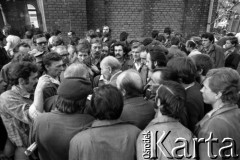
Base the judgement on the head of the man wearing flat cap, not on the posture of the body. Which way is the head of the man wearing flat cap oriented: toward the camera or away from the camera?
away from the camera

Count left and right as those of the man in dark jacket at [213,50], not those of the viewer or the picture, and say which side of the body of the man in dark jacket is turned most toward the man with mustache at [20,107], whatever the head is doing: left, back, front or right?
front

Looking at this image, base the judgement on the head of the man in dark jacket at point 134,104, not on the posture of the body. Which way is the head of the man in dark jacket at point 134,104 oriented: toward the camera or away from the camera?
away from the camera

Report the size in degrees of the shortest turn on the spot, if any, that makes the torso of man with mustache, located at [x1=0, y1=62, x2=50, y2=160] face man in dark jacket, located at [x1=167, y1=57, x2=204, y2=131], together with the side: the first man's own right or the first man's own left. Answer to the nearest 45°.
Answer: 0° — they already face them

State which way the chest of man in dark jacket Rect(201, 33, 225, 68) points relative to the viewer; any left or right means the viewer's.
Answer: facing the viewer and to the left of the viewer

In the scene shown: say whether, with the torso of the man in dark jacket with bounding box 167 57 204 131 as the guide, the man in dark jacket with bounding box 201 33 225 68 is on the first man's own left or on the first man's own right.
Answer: on the first man's own right

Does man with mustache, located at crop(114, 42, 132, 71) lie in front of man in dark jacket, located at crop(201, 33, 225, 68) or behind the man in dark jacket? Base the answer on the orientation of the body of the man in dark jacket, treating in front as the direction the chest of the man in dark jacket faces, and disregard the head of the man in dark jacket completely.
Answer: in front

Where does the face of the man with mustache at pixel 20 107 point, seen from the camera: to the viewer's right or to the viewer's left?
to the viewer's right

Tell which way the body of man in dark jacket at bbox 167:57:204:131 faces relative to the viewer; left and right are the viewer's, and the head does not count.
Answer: facing away from the viewer and to the left of the viewer

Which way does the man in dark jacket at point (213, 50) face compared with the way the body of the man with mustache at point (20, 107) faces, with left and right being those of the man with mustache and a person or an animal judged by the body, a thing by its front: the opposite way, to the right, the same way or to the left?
the opposite way

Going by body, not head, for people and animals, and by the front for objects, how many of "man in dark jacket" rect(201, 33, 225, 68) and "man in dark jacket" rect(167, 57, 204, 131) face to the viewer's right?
0

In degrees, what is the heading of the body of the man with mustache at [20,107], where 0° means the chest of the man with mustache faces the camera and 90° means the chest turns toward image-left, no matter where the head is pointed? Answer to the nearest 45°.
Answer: approximately 270°

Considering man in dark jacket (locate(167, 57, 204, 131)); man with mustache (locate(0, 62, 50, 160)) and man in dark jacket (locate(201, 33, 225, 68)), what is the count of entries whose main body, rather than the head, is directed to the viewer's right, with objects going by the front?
1

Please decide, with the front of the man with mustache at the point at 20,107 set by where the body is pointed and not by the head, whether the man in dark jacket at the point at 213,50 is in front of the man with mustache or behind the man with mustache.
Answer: in front

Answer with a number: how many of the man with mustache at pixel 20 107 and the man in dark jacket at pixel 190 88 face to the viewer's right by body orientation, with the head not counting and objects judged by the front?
1

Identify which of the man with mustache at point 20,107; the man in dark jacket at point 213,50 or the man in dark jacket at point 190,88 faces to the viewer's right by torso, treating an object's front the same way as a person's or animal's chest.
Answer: the man with mustache
